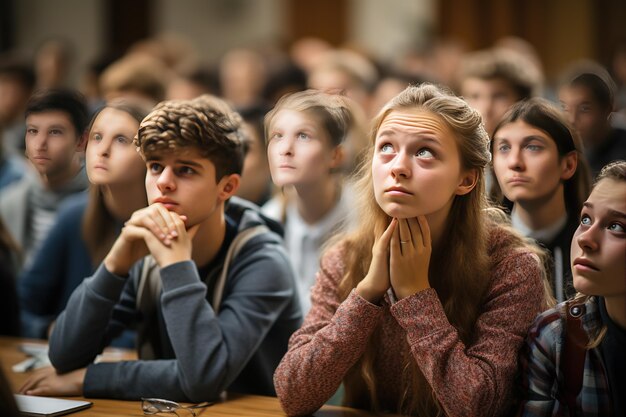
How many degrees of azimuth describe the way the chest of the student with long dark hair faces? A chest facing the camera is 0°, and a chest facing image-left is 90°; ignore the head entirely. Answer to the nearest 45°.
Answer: approximately 45°

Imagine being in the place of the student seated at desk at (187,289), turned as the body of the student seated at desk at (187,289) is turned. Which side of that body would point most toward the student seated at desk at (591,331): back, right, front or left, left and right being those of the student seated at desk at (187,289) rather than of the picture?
left

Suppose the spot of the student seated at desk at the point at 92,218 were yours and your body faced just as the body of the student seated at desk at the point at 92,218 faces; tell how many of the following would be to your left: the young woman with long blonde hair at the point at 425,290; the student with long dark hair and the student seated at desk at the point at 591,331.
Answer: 3

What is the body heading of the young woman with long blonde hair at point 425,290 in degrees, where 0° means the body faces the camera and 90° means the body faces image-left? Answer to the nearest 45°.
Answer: approximately 45°

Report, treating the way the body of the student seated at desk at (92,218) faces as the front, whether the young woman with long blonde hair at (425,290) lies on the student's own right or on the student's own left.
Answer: on the student's own left
